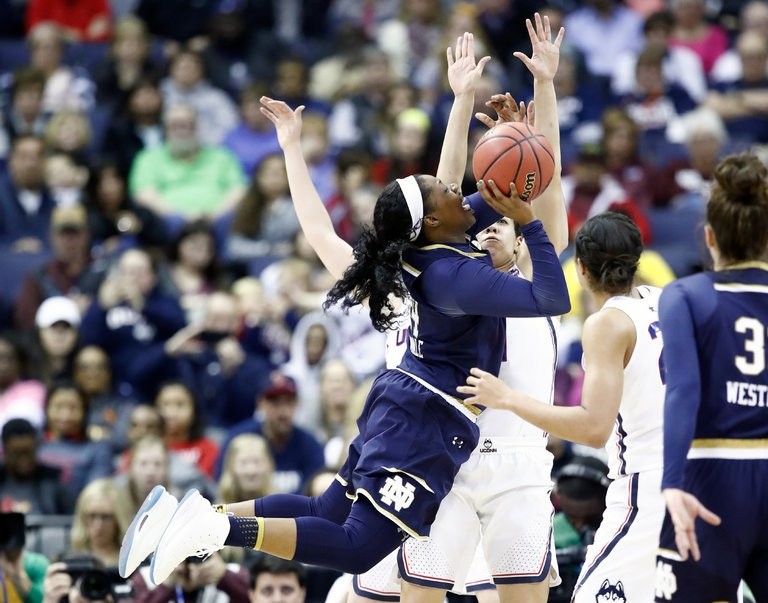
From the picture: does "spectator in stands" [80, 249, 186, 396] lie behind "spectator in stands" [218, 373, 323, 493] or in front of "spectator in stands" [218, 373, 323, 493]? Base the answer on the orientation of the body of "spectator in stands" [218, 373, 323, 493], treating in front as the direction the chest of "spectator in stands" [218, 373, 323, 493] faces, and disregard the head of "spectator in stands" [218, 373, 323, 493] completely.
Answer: behind

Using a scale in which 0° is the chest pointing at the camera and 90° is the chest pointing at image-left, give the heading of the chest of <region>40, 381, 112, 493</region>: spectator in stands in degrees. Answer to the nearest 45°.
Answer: approximately 0°

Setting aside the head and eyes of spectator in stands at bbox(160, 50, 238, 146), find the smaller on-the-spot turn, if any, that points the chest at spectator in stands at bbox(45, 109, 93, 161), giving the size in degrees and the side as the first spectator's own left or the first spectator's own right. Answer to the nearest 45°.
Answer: approximately 45° to the first spectator's own right

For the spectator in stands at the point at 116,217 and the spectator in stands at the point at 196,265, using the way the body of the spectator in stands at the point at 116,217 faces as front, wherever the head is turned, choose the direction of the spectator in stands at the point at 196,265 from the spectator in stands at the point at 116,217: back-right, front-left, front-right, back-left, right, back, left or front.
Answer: front-left

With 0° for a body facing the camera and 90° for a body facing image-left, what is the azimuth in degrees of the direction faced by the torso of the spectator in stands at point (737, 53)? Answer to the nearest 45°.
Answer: approximately 0°

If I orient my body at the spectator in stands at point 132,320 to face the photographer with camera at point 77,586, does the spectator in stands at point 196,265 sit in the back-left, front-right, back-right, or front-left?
back-left

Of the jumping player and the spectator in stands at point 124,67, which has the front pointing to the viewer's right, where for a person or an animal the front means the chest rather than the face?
the jumping player

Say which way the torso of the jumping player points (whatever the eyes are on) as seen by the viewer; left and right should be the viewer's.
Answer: facing to the right of the viewer

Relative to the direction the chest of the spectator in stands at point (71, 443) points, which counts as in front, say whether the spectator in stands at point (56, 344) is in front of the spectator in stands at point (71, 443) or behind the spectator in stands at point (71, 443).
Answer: behind
